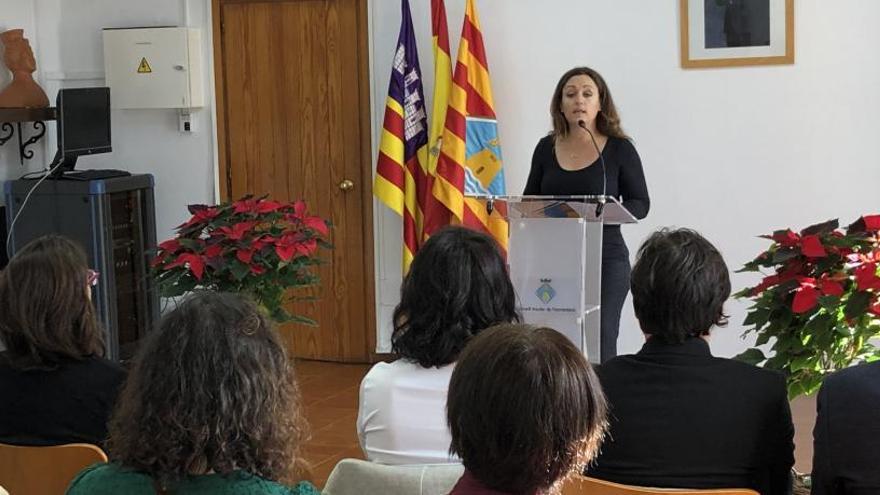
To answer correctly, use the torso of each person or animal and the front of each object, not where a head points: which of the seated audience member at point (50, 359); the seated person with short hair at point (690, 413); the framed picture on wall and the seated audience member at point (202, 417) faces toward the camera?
the framed picture on wall

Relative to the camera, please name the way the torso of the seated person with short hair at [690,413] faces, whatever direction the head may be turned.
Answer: away from the camera

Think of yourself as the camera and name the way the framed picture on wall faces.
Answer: facing the viewer

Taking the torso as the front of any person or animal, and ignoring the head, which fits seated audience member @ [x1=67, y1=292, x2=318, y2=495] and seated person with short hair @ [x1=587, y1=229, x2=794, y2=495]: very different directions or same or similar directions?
same or similar directions

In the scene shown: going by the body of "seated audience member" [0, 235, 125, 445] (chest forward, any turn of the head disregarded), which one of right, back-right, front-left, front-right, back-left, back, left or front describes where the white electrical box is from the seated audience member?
front-left

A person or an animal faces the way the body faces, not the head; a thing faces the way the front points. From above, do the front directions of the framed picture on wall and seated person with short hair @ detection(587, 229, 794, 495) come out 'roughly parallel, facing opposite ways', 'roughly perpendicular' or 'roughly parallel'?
roughly parallel, facing opposite ways

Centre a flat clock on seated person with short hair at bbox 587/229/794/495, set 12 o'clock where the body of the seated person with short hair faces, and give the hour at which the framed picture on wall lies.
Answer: The framed picture on wall is roughly at 12 o'clock from the seated person with short hair.

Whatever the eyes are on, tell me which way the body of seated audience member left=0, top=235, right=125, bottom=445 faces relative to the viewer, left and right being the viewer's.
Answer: facing away from the viewer and to the right of the viewer

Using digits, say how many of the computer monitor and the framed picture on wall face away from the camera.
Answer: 0

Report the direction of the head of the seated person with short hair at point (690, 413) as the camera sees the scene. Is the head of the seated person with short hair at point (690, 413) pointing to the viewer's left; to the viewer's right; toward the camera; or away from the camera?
away from the camera

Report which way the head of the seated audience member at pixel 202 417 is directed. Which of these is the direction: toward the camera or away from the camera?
away from the camera

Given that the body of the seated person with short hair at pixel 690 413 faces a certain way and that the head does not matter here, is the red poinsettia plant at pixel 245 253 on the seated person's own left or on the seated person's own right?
on the seated person's own left

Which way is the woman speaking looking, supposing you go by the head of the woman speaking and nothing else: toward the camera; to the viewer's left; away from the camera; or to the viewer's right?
toward the camera

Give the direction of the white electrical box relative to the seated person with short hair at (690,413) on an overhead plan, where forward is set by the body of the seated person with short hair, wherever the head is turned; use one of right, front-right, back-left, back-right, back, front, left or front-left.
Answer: front-left

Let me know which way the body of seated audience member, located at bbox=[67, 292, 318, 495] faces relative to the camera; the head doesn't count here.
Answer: away from the camera

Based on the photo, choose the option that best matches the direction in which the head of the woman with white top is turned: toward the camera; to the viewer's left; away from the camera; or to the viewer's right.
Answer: away from the camera

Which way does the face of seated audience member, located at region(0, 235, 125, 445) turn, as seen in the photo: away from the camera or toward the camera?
away from the camera

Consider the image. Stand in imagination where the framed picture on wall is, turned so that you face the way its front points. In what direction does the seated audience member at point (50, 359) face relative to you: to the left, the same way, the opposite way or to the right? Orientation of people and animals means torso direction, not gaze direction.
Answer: the opposite way
